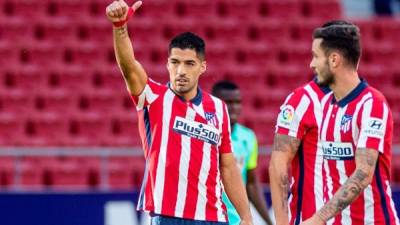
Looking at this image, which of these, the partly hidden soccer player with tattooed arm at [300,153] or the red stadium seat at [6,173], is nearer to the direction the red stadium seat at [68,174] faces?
the partly hidden soccer player with tattooed arm

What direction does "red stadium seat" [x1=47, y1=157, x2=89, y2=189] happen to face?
toward the camera

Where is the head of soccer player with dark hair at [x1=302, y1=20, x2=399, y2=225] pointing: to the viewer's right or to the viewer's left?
to the viewer's left

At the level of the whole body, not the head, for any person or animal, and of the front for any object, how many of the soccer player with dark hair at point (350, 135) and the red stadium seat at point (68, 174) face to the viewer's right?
0

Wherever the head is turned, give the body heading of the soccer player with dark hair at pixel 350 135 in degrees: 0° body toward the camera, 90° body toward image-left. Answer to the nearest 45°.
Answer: approximately 45°

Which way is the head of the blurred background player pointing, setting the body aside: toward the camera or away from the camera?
toward the camera

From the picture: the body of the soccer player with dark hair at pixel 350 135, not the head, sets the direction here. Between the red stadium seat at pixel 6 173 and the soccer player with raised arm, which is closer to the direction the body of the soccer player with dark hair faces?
the soccer player with raised arm

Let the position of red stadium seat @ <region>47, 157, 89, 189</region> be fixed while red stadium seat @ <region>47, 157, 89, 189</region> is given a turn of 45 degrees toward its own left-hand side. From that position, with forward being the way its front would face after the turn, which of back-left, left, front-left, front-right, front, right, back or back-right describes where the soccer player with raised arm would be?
front-right

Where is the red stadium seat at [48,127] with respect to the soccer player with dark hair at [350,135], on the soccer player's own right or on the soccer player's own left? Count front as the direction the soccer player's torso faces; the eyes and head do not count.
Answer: on the soccer player's own right

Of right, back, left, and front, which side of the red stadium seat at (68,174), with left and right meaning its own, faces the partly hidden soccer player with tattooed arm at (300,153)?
front
